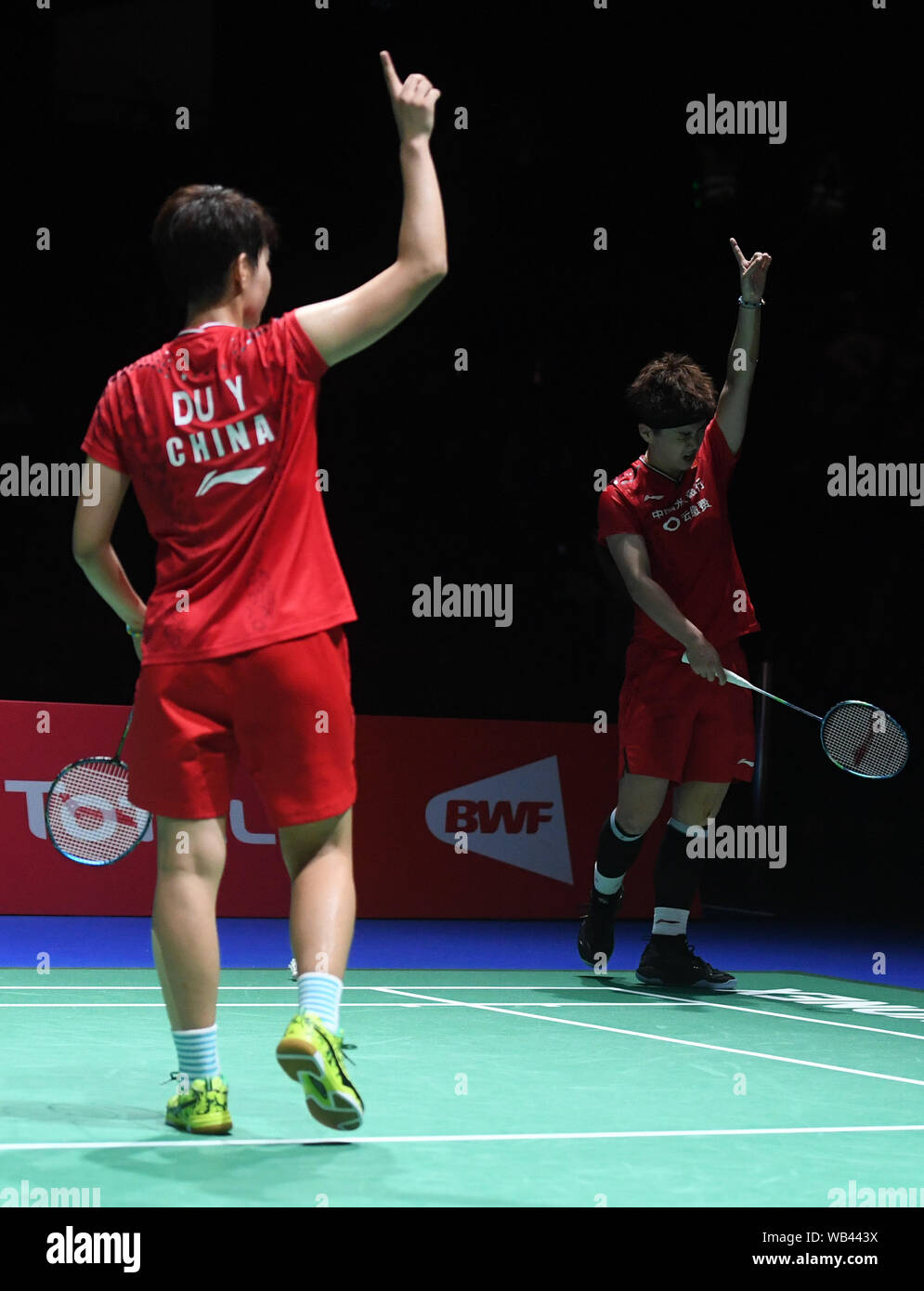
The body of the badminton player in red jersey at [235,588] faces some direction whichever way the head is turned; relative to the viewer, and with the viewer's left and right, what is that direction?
facing away from the viewer

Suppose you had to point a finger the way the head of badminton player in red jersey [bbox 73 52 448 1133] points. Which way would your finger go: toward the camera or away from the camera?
away from the camera

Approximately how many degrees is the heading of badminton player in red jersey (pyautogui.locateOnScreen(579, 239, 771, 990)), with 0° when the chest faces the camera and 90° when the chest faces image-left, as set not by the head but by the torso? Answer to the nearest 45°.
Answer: approximately 315°
